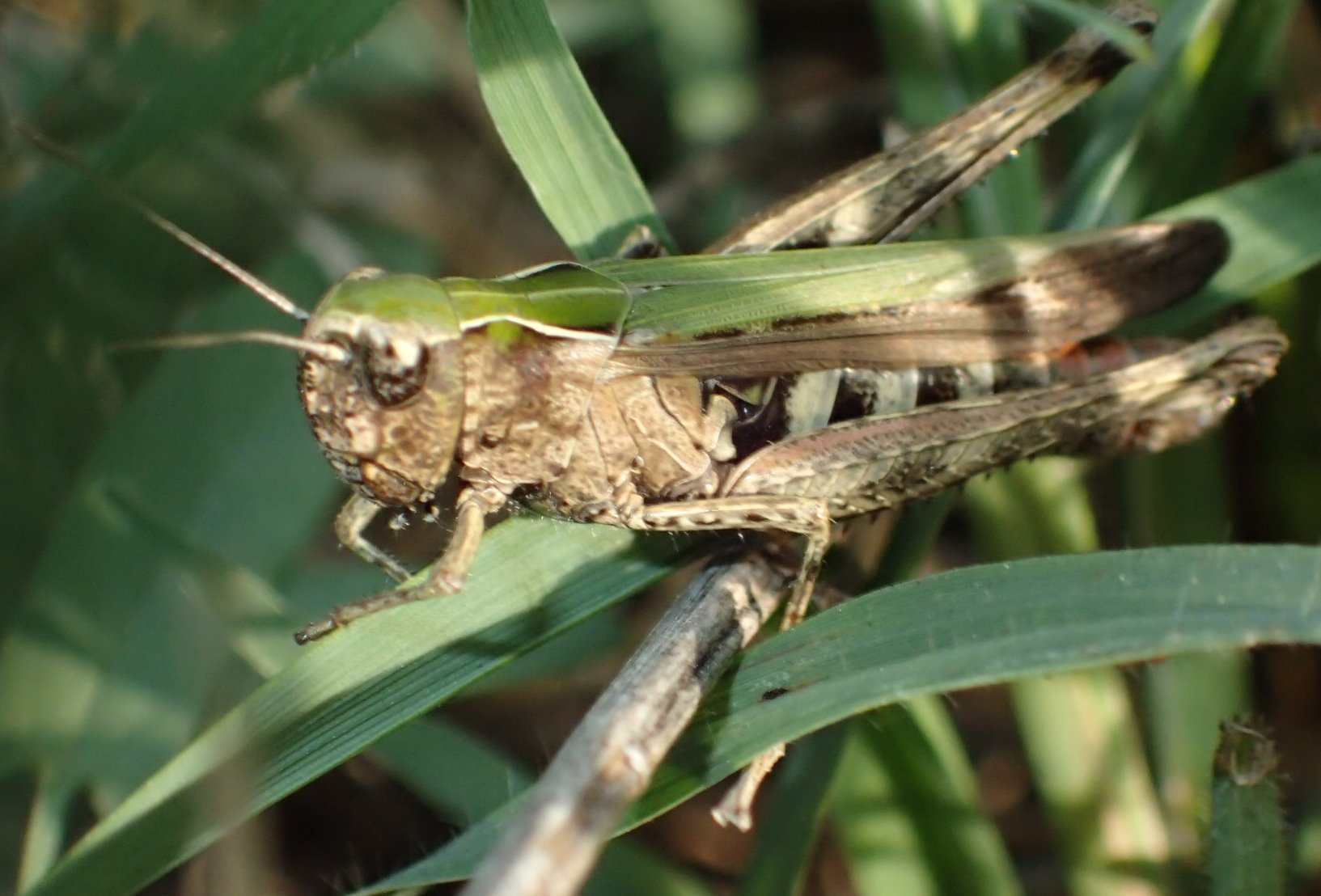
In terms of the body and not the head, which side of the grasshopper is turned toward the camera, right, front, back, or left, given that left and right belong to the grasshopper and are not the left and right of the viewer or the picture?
left

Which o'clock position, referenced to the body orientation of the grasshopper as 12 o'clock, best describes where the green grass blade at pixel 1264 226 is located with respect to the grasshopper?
The green grass blade is roughly at 7 o'clock from the grasshopper.

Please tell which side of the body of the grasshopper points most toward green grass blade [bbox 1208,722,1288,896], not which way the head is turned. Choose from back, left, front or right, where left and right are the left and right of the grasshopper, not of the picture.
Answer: back
